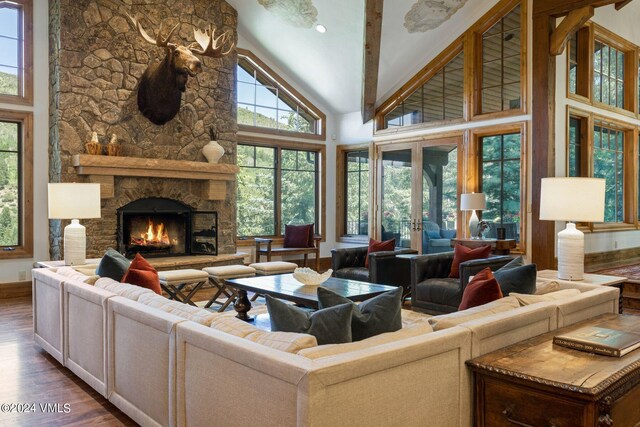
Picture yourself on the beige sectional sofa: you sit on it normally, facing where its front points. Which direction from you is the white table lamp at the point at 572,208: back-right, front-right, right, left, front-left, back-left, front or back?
front-right

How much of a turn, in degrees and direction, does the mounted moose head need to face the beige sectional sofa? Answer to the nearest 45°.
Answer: approximately 45° to its right

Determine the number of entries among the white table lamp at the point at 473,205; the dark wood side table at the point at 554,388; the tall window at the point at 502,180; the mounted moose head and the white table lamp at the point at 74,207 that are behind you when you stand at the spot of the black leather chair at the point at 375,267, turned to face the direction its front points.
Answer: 2

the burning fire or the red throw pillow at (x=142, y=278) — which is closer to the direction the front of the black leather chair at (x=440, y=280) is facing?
the red throw pillow

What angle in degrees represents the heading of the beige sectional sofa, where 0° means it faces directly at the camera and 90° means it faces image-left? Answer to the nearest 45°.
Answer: approximately 180°

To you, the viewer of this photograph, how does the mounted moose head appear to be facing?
facing the viewer and to the right of the viewer

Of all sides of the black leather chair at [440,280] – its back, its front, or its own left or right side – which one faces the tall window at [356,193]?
right

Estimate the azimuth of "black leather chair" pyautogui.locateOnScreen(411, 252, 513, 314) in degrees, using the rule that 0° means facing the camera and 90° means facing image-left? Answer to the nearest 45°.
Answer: approximately 45°

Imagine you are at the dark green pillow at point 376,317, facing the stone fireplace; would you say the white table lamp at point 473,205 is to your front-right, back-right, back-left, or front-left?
front-right

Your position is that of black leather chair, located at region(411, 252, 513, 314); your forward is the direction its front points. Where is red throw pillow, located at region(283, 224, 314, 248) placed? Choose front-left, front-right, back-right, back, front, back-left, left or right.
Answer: right

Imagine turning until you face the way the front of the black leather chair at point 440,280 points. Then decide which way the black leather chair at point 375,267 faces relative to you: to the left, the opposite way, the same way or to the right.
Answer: the same way

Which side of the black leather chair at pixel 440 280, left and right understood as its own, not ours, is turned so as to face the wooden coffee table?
front

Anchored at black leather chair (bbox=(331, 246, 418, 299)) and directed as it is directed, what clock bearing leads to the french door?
The french door is roughly at 5 o'clock from the black leather chair.

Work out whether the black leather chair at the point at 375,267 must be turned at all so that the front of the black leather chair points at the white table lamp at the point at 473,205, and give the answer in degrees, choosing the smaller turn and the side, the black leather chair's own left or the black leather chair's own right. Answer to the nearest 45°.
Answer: approximately 180°

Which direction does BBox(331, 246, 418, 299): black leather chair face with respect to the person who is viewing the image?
facing the viewer and to the left of the viewer

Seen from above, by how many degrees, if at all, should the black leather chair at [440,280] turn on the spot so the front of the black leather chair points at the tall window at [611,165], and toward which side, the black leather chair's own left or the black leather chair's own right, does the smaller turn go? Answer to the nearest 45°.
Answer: approximately 180°

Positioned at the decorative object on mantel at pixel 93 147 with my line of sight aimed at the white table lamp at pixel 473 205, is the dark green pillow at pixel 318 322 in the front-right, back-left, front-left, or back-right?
front-right

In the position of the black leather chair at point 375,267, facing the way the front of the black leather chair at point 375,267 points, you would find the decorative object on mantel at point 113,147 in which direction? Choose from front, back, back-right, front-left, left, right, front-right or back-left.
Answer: front-right

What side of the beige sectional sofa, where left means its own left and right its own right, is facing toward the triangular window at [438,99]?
front
